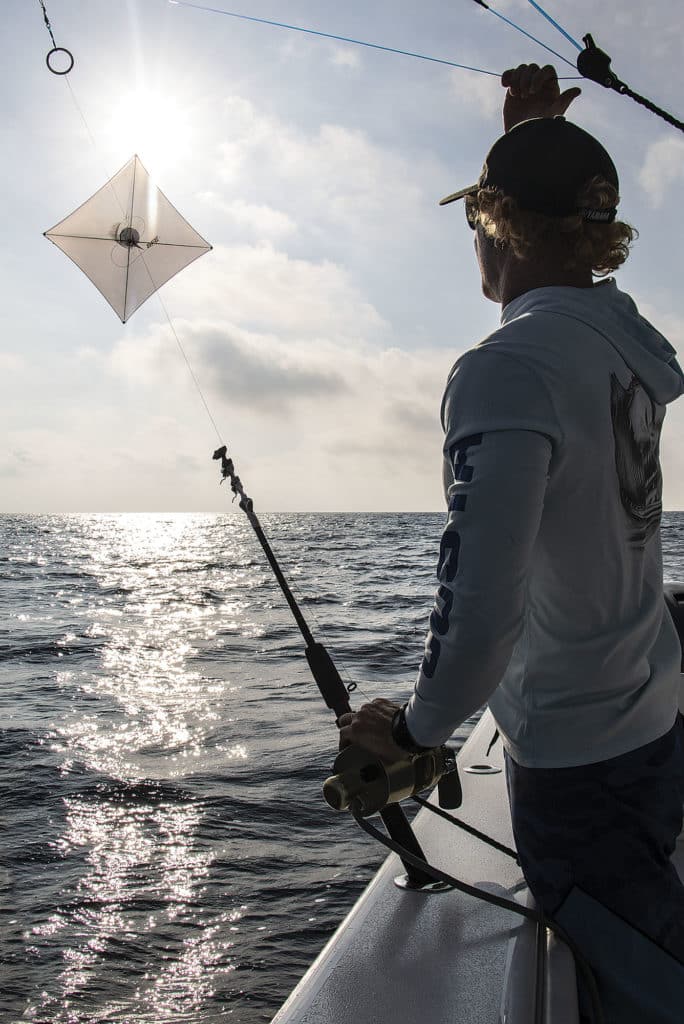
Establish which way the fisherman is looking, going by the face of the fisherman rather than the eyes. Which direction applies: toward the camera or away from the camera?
away from the camera

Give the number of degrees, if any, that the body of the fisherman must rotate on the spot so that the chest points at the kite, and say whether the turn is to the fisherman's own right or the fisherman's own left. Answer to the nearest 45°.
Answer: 0° — they already face it

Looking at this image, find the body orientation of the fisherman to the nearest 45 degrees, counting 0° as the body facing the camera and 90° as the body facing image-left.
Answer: approximately 135°
